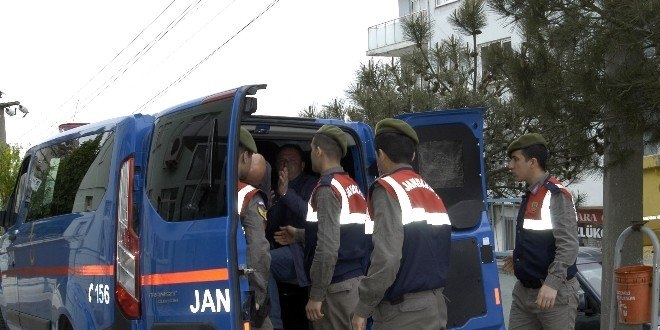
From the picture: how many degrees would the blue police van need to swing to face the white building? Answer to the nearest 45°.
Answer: approximately 45° to its right

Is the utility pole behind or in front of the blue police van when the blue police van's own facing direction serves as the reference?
in front

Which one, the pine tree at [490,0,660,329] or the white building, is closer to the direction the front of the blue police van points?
the white building

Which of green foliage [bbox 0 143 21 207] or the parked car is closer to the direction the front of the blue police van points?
the green foliage

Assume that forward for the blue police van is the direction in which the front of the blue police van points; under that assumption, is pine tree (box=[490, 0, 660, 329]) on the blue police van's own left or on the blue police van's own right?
on the blue police van's own right

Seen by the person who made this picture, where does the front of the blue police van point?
facing away from the viewer and to the left of the viewer

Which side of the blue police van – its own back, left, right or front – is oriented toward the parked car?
right
